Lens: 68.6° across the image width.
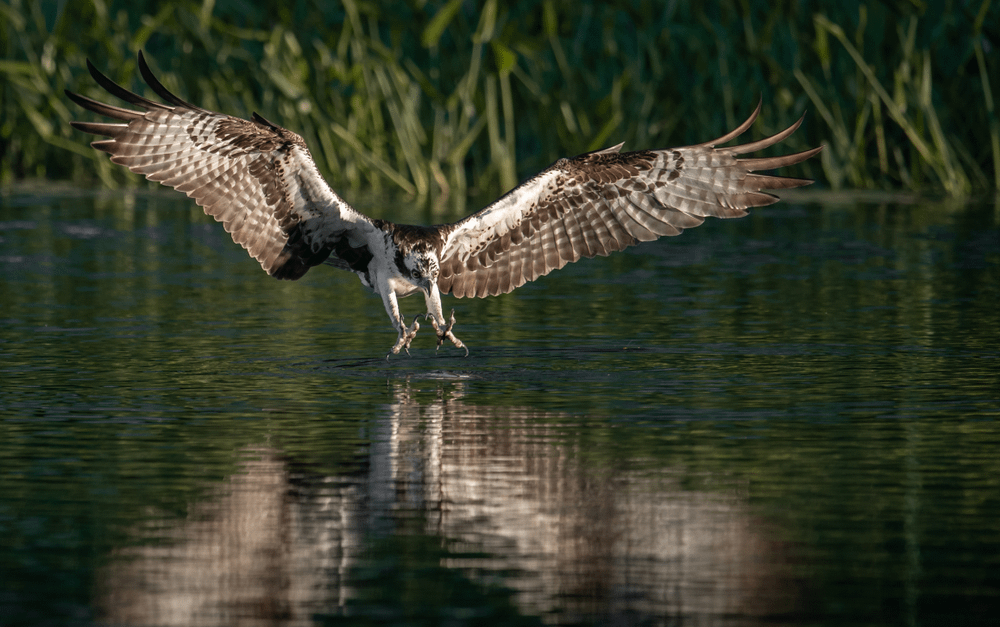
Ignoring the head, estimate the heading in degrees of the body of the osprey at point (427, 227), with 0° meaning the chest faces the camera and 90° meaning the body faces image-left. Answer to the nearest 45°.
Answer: approximately 0°
